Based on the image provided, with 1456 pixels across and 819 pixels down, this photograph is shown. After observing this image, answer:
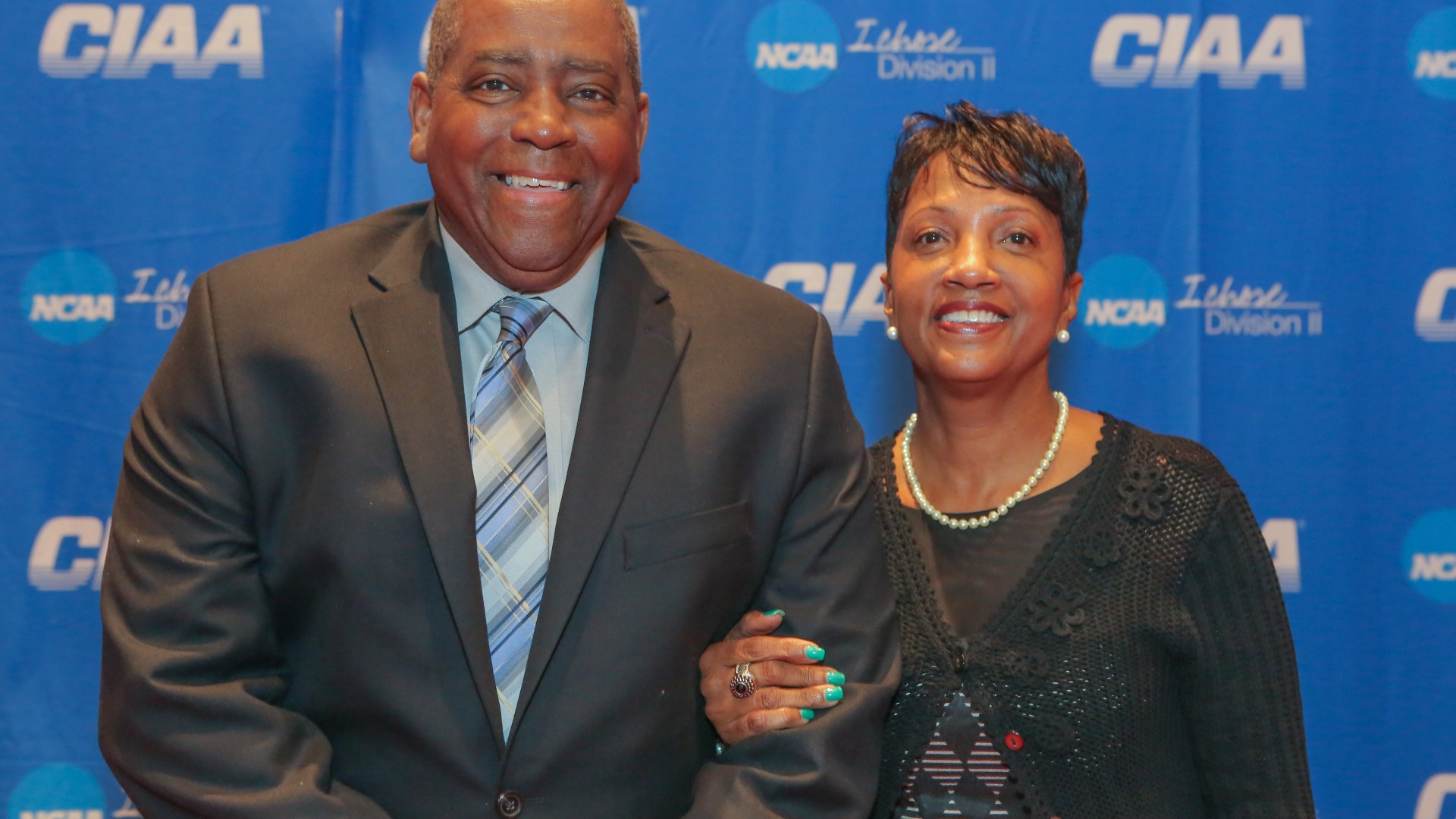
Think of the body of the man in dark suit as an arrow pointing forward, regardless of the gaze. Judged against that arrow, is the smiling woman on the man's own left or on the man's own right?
on the man's own left

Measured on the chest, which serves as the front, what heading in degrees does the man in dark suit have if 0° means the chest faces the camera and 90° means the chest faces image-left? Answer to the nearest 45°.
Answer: approximately 0°
